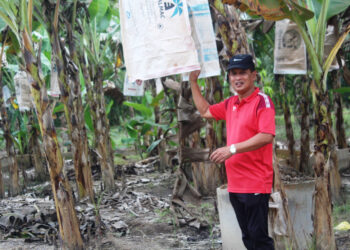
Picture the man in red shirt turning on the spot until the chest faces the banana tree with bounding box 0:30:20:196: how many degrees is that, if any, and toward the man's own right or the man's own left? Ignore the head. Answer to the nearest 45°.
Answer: approximately 90° to the man's own right

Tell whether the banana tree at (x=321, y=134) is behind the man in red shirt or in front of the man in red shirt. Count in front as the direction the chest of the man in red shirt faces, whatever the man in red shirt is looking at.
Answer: behind

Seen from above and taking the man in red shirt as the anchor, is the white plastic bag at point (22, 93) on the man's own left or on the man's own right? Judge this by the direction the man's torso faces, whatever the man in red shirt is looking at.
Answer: on the man's own right

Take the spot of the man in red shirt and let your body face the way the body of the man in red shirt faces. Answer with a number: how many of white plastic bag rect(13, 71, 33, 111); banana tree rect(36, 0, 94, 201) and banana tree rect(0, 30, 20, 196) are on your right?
3

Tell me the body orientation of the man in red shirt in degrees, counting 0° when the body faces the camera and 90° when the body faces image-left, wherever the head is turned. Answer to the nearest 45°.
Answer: approximately 45°

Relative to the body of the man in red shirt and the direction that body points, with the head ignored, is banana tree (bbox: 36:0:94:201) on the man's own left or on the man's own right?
on the man's own right

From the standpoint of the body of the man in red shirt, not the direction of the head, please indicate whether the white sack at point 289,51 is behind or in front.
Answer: behind
